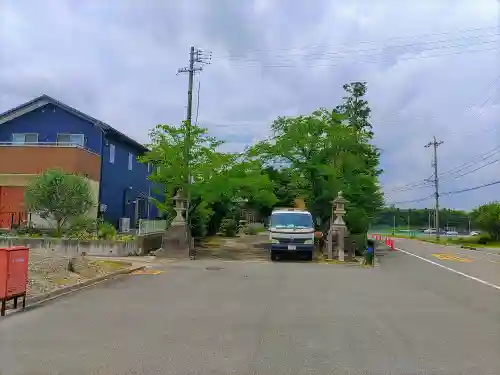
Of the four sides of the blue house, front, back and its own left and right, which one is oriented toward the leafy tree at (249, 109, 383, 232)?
left

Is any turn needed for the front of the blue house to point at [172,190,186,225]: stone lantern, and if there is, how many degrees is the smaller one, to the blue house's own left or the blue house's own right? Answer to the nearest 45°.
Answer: approximately 45° to the blue house's own left

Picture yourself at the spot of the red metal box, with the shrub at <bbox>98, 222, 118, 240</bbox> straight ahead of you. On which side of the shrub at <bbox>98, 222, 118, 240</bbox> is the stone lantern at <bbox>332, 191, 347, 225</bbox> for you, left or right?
right

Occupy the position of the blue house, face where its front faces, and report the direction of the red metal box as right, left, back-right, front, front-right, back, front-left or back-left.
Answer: front

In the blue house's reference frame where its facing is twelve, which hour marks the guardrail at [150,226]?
The guardrail is roughly at 10 o'clock from the blue house.

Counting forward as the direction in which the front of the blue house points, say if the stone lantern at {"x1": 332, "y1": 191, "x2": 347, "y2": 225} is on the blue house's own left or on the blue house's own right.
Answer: on the blue house's own left

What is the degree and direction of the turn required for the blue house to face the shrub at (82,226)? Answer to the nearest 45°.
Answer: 0° — it already faces it

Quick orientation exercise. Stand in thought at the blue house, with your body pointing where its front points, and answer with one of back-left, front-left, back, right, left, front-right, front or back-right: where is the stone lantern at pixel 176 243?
front-left

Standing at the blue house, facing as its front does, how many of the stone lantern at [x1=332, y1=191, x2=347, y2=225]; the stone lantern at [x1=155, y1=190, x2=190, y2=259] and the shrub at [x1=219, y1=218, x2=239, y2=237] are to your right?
0

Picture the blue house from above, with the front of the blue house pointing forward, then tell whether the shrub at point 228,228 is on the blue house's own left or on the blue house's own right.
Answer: on the blue house's own left

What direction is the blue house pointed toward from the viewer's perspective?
toward the camera

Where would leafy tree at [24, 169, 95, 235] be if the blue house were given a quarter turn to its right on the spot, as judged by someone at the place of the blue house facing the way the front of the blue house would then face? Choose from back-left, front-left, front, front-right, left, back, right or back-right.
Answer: left

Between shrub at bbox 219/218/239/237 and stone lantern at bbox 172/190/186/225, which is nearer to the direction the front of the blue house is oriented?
the stone lantern

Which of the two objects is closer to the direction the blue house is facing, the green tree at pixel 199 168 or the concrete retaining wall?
the concrete retaining wall

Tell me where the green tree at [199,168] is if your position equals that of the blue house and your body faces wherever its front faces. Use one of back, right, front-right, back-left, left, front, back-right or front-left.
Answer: front-left
